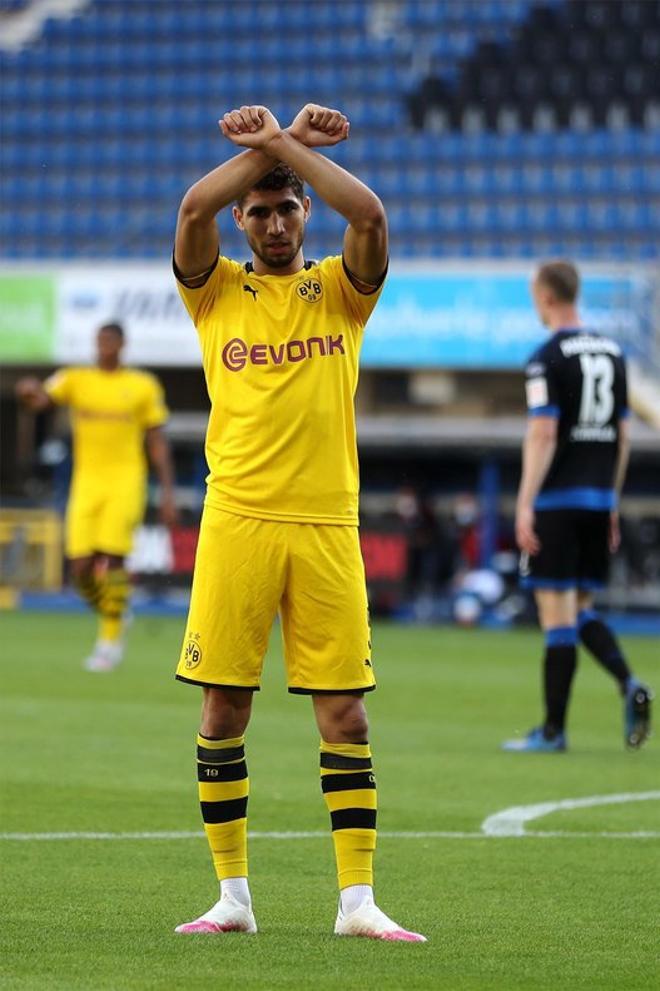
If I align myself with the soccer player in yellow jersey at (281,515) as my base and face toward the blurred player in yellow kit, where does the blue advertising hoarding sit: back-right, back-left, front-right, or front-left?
front-right

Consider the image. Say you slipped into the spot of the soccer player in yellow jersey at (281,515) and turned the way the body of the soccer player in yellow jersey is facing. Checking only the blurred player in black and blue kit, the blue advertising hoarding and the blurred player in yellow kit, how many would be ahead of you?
0

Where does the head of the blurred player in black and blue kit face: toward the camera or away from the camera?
away from the camera

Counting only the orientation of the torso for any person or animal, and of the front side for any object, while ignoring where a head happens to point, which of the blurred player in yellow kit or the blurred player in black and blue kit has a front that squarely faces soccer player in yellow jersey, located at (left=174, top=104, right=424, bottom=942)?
the blurred player in yellow kit

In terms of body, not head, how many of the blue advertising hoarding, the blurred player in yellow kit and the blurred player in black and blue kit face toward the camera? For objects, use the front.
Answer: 2

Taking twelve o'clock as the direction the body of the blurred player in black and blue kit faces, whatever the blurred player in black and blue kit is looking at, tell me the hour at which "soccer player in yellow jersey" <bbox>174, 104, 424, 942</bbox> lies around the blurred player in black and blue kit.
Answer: The soccer player in yellow jersey is roughly at 8 o'clock from the blurred player in black and blue kit.

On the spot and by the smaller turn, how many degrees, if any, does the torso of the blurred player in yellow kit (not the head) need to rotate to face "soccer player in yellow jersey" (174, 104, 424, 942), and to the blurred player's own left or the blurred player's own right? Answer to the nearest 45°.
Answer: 0° — they already face them

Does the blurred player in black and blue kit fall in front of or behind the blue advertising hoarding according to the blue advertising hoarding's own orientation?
in front

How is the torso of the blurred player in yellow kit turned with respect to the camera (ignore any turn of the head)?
toward the camera

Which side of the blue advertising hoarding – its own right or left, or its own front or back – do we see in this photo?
front

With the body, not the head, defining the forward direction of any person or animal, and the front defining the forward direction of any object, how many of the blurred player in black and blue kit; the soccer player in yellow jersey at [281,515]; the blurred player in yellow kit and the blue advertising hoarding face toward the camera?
3

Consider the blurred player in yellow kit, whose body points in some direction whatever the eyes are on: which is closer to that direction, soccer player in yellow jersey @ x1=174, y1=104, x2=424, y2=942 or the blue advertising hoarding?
the soccer player in yellow jersey

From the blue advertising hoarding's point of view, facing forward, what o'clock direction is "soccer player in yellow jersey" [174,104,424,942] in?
The soccer player in yellow jersey is roughly at 12 o'clock from the blue advertising hoarding.

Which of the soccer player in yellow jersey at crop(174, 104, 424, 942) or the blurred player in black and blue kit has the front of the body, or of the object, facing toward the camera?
the soccer player in yellow jersey

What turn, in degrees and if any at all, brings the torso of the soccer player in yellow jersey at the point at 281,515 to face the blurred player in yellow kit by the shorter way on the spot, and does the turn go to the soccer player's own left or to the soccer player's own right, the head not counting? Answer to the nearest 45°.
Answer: approximately 180°

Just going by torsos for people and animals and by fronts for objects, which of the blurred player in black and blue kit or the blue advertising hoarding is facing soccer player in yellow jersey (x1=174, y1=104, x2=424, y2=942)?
the blue advertising hoarding

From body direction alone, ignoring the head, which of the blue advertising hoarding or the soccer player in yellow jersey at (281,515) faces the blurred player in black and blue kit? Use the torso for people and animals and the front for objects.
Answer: the blue advertising hoarding

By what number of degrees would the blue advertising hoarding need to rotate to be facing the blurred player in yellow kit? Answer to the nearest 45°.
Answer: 0° — it already faces them

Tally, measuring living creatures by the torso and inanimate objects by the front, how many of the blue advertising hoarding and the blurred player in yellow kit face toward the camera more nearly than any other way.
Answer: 2

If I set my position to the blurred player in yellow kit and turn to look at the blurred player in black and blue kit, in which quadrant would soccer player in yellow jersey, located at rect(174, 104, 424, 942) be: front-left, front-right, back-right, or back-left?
front-right

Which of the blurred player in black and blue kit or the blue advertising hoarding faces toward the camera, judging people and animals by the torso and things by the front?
the blue advertising hoarding

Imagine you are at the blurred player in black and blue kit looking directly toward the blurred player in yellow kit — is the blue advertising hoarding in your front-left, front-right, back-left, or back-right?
front-right
